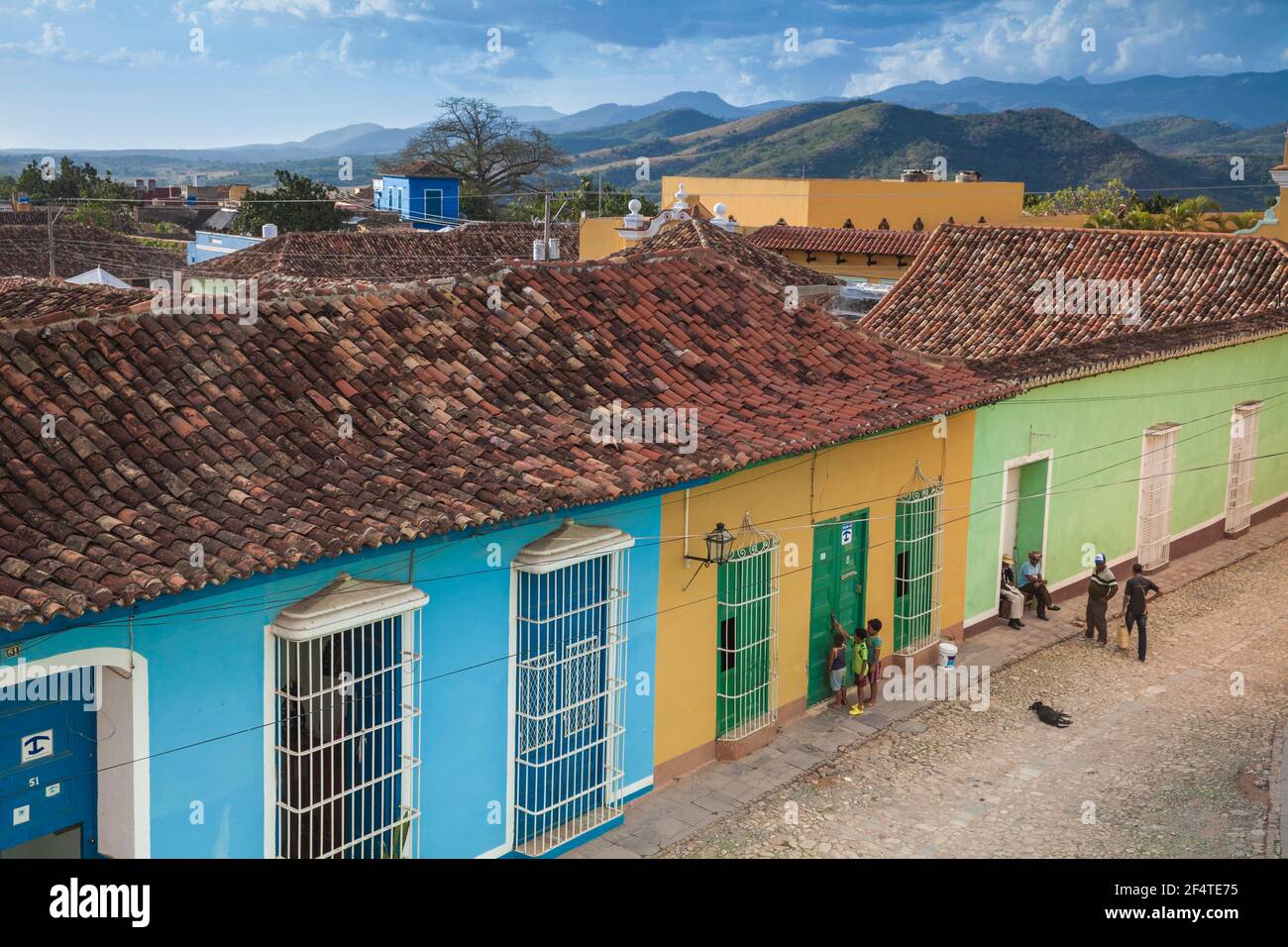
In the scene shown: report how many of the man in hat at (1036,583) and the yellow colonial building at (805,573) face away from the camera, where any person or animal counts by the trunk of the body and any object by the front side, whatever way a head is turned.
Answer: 0

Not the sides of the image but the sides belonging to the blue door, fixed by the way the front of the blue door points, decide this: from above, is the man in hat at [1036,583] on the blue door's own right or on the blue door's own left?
on the blue door's own left

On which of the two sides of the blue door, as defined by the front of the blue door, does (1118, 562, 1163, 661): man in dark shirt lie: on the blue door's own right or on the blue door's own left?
on the blue door's own left

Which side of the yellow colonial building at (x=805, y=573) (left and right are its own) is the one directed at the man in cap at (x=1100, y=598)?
left

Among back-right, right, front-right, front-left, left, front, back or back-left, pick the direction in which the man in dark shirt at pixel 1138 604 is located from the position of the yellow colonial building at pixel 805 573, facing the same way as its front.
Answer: left

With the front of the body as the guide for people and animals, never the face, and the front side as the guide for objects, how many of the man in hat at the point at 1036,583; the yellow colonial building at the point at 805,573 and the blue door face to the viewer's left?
0

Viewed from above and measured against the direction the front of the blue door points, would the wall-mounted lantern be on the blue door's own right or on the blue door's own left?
on the blue door's own left

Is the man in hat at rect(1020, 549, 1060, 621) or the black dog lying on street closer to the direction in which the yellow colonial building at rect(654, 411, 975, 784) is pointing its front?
the black dog lying on street

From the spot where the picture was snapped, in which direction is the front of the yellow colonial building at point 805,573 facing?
facing the viewer and to the right of the viewer
